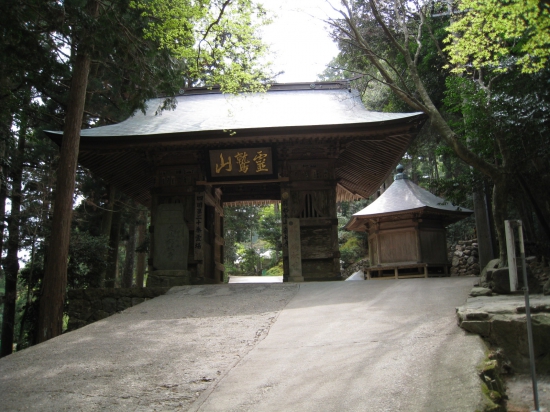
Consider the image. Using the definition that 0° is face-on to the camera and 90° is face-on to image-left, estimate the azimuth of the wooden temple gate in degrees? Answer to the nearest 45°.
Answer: approximately 0°

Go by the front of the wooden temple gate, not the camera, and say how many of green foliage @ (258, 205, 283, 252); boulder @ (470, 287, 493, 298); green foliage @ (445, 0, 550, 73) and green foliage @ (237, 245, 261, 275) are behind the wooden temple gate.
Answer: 2

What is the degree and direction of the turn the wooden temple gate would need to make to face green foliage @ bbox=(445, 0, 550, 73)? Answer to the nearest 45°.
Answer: approximately 45° to its left

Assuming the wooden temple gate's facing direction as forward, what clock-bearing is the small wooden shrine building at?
The small wooden shrine building is roughly at 8 o'clock from the wooden temple gate.

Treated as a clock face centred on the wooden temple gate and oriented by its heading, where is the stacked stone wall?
The stacked stone wall is roughly at 8 o'clock from the wooden temple gate.

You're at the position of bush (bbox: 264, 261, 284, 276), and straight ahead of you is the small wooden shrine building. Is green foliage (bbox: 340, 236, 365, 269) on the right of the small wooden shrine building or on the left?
left

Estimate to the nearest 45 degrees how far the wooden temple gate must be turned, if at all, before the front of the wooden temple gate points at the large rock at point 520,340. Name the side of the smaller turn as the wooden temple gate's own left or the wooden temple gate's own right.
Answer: approximately 45° to the wooden temple gate's own left

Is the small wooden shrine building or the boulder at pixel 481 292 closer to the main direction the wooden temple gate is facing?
the boulder

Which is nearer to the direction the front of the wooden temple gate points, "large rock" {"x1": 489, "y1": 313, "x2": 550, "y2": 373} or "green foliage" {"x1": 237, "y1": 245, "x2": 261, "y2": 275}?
the large rock

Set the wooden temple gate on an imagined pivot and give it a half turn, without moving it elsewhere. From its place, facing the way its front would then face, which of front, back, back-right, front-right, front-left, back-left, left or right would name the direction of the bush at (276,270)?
front

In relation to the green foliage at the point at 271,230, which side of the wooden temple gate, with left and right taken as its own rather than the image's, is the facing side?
back
